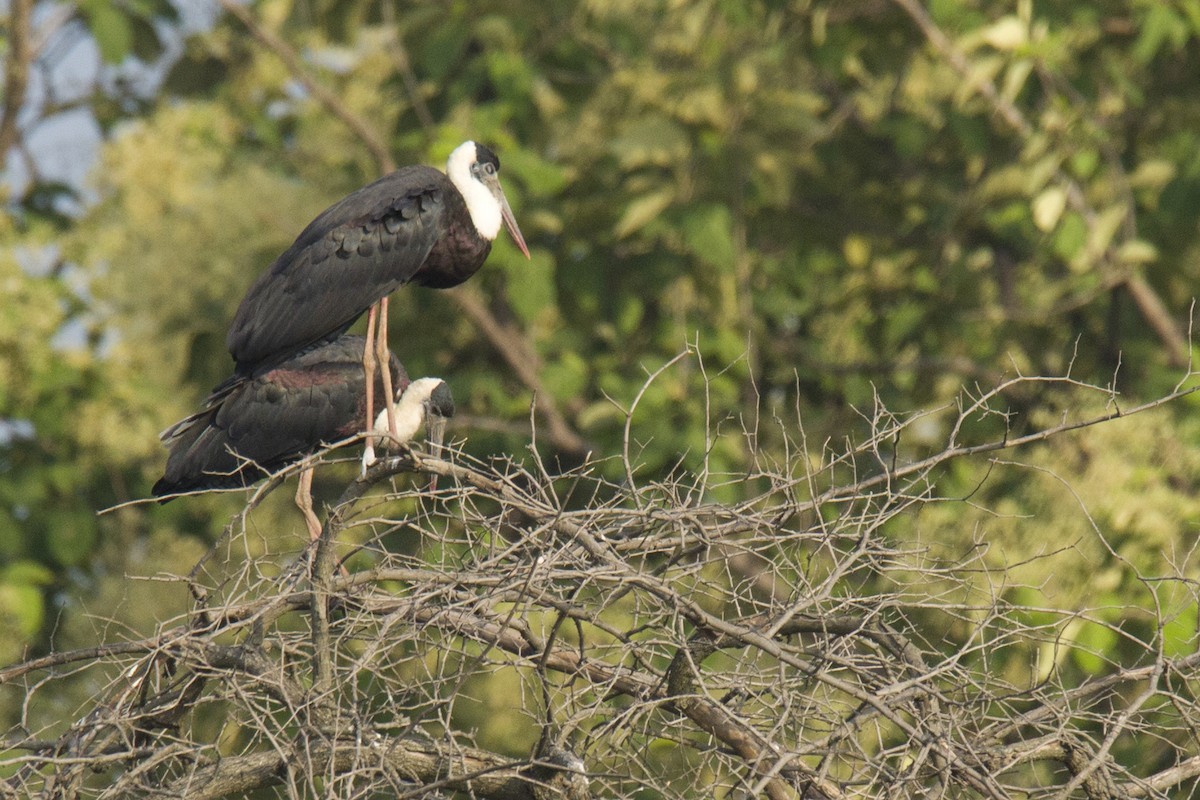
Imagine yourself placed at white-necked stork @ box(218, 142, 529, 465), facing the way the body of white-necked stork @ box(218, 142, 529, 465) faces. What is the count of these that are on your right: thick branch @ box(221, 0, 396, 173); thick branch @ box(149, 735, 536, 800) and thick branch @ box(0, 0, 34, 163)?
1

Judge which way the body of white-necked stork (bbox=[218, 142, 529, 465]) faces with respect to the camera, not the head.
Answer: to the viewer's right

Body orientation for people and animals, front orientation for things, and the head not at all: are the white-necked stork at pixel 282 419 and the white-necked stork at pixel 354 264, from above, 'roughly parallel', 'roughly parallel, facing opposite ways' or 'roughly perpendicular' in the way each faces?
roughly parallel

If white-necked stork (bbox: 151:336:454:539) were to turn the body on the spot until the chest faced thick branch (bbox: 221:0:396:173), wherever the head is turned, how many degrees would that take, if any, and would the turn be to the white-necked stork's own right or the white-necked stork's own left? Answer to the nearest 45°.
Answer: approximately 90° to the white-necked stork's own left

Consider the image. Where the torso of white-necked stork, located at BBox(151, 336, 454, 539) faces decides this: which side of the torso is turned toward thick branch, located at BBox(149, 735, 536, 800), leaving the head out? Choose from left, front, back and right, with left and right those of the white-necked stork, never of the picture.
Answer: right

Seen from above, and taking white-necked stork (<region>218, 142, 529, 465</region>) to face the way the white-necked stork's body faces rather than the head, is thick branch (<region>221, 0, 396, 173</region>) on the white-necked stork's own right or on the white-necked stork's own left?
on the white-necked stork's own left

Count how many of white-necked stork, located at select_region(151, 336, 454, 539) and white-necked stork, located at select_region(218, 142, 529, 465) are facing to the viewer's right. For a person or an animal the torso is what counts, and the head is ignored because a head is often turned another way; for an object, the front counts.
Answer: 2

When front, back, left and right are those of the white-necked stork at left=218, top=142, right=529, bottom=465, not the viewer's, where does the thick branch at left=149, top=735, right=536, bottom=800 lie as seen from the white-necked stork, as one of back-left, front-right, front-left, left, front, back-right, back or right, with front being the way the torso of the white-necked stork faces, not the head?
right

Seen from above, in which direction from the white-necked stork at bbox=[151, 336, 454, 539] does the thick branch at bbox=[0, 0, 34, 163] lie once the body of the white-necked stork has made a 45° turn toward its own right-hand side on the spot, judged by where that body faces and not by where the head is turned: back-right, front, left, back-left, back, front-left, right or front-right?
back-left

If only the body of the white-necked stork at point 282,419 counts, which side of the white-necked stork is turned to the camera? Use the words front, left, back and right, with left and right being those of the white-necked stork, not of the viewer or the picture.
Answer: right
